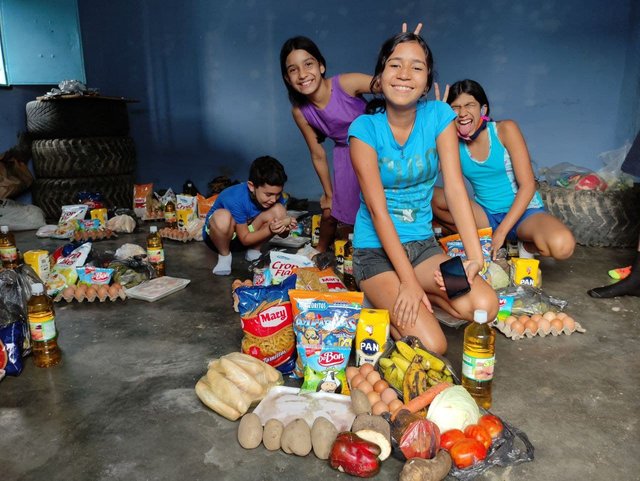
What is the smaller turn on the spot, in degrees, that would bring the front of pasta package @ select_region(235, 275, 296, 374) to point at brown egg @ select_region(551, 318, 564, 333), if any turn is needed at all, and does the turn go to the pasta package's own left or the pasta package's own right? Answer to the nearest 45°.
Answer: approximately 90° to the pasta package's own left

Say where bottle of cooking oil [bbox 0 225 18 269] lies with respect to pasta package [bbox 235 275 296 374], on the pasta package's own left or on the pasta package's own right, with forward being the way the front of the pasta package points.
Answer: on the pasta package's own right

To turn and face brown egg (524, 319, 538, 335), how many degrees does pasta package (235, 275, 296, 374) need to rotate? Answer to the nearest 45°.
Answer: approximately 90° to its left

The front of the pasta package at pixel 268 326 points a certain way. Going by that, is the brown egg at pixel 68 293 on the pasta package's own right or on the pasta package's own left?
on the pasta package's own right

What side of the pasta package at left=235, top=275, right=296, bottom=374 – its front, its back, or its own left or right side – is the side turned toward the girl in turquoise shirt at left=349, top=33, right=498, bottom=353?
left

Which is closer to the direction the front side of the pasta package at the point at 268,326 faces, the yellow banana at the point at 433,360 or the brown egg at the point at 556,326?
the yellow banana

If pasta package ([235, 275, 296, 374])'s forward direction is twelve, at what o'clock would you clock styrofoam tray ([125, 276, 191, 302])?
The styrofoam tray is roughly at 5 o'clock from the pasta package.

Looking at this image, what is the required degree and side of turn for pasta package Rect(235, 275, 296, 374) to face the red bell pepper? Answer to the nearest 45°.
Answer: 0° — it already faces it

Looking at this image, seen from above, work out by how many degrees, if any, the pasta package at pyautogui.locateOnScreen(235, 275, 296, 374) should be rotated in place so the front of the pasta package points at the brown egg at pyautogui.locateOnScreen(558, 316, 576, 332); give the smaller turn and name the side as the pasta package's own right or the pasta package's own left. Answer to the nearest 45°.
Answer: approximately 90° to the pasta package's own left

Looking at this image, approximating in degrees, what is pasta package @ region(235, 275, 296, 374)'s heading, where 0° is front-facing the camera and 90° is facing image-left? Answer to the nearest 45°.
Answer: approximately 0°

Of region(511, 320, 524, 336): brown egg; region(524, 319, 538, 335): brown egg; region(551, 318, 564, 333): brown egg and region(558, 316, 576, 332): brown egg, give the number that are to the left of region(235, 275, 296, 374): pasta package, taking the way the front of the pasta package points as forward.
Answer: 4

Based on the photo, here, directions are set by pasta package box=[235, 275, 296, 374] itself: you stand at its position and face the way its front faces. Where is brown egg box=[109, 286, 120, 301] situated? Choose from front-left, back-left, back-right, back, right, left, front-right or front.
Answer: back-right

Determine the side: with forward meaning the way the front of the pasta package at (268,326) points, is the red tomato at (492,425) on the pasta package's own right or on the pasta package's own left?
on the pasta package's own left

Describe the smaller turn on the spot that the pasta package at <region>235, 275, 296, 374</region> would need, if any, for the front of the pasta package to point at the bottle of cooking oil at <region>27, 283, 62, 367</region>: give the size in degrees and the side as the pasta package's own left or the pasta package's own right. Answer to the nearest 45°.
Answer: approximately 90° to the pasta package's own right
